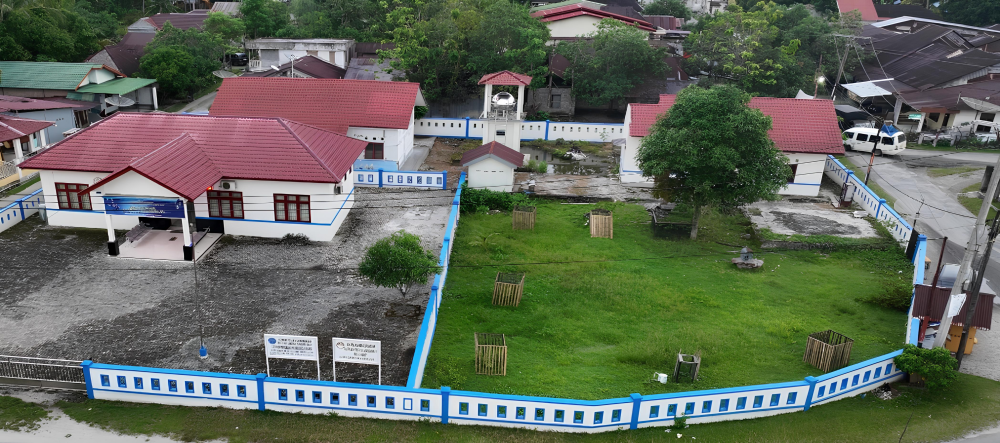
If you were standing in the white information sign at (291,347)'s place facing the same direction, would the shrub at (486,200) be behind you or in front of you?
behind

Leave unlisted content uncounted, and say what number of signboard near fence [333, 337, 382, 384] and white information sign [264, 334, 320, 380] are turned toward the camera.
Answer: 2

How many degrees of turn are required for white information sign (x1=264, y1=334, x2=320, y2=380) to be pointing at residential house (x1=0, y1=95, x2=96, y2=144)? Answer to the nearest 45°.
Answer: approximately 135° to its right

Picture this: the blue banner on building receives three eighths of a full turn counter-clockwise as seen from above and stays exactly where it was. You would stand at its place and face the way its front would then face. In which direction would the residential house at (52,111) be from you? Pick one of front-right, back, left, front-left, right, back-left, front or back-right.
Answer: front-left

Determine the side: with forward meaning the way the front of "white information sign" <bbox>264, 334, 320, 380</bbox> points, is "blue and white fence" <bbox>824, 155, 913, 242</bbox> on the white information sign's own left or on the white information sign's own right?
on the white information sign's own left

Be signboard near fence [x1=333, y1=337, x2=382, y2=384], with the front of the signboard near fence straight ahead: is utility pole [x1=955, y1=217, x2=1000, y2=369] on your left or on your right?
on your left

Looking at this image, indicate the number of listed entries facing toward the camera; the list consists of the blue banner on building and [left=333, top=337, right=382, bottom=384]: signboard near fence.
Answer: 2

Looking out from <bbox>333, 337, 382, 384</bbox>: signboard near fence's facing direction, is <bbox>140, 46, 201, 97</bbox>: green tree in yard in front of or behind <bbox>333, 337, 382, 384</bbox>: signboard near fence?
behind

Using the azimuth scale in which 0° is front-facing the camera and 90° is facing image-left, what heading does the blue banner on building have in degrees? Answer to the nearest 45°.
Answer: approximately 0°

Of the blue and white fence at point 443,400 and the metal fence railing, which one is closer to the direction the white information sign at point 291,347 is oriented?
the blue and white fence

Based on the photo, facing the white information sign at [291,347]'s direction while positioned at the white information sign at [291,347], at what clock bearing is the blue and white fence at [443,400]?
The blue and white fence is roughly at 10 o'clock from the white information sign.

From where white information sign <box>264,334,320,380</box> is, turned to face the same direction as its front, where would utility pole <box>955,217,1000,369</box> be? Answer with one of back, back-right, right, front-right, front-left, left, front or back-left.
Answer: left

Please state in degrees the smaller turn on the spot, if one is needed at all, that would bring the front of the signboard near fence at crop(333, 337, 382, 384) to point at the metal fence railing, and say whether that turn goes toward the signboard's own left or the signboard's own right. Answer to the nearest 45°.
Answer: approximately 90° to the signboard's own right
